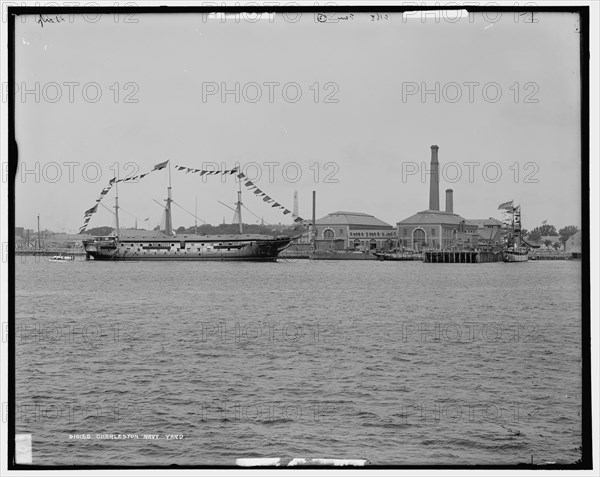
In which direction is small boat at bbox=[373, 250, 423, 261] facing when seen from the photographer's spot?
facing to the left of the viewer
